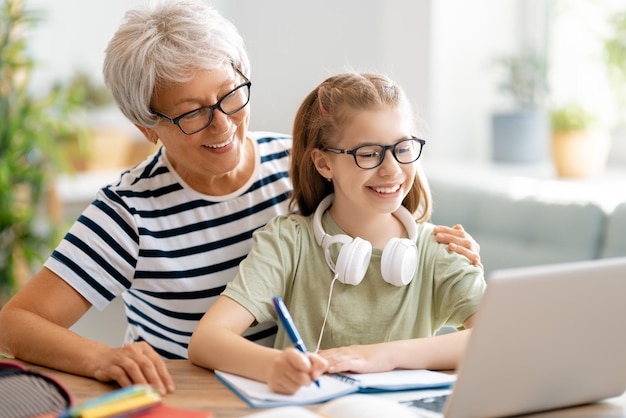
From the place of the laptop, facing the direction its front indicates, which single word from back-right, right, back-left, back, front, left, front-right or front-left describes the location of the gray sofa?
front-right

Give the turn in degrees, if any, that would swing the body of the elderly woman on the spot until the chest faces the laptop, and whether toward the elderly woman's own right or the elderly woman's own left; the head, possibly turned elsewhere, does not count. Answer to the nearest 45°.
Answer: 0° — they already face it

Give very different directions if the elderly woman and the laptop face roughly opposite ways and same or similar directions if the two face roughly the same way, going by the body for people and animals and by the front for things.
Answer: very different directions

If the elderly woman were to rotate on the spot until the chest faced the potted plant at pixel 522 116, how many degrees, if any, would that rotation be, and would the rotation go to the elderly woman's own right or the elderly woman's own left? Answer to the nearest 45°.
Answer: approximately 90° to the elderly woman's own left

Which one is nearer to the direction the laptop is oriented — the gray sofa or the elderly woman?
the elderly woman

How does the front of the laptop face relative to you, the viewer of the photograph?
facing away from the viewer and to the left of the viewer

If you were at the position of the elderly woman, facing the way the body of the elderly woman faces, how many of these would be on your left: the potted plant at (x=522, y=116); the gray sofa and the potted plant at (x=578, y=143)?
3

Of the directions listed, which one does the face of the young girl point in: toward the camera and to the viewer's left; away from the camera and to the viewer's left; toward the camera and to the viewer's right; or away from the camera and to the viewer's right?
toward the camera and to the viewer's right

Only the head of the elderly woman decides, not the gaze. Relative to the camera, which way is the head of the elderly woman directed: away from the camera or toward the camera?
toward the camera

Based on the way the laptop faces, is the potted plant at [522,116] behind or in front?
in front

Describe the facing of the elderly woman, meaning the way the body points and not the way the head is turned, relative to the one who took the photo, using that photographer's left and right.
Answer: facing the viewer and to the right of the viewer

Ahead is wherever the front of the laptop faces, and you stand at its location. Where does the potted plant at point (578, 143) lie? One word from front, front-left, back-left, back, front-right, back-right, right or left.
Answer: front-right

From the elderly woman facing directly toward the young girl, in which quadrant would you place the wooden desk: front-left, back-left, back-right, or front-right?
front-right

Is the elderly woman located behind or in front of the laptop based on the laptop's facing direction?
in front
